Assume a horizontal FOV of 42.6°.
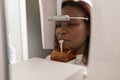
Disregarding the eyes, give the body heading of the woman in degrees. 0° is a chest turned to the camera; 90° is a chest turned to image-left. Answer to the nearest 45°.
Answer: approximately 45°

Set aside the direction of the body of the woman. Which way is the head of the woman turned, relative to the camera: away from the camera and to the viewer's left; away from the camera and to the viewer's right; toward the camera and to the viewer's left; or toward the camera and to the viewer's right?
toward the camera and to the viewer's left
